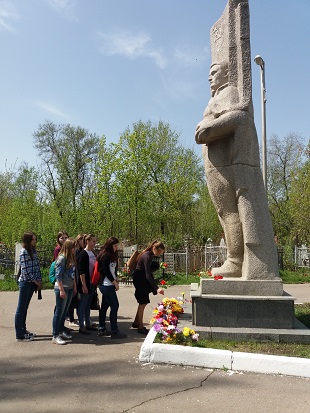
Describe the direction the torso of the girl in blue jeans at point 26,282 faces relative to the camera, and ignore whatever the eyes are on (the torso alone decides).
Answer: to the viewer's right

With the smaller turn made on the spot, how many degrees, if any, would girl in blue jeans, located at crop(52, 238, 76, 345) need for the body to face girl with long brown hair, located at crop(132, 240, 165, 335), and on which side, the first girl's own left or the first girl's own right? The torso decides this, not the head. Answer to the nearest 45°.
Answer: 0° — they already face them

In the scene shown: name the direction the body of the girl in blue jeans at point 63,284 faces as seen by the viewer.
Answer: to the viewer's right

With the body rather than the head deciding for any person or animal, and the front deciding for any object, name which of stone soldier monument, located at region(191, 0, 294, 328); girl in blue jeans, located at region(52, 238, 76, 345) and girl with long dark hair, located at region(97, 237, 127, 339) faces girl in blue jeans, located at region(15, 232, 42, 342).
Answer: the stone soldier monument

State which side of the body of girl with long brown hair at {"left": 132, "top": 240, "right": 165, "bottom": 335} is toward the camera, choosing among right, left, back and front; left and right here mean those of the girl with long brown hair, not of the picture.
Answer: right

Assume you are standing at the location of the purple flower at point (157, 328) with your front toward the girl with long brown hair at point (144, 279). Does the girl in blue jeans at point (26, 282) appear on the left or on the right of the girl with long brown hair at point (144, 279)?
left

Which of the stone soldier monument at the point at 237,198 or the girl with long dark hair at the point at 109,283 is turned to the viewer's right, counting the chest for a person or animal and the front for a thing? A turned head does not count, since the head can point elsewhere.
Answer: the girl with long dark hair

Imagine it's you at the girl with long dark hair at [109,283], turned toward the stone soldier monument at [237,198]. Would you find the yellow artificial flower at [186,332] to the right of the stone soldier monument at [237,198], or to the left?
right

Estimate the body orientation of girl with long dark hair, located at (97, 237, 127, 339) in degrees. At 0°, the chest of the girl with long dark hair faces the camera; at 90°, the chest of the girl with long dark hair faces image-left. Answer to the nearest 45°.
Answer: approximately 270°

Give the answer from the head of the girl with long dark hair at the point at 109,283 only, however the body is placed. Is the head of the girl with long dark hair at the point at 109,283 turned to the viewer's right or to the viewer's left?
to the viewer's right

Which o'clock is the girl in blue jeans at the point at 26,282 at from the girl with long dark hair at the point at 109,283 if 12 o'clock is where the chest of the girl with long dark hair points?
The girl in blue jeans is roughly at 6 o'clock from the girl with long dark hair.
